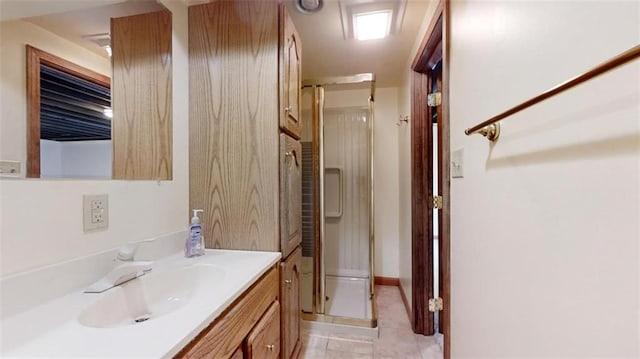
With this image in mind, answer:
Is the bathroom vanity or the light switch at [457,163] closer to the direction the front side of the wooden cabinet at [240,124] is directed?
the light switch

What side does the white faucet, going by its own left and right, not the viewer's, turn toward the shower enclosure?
left

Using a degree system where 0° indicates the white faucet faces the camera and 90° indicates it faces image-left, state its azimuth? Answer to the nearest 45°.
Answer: approximately 315°

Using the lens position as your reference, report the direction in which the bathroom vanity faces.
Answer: facing the viewer and to the right of the viewer

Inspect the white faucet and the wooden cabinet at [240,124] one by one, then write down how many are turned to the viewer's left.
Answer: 0

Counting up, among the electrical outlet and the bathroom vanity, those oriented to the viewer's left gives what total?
0

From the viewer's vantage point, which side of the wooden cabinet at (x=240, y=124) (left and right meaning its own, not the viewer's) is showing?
right

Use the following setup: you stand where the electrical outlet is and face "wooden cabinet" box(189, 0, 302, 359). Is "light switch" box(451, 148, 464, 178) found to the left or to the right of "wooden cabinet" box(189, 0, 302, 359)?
right
